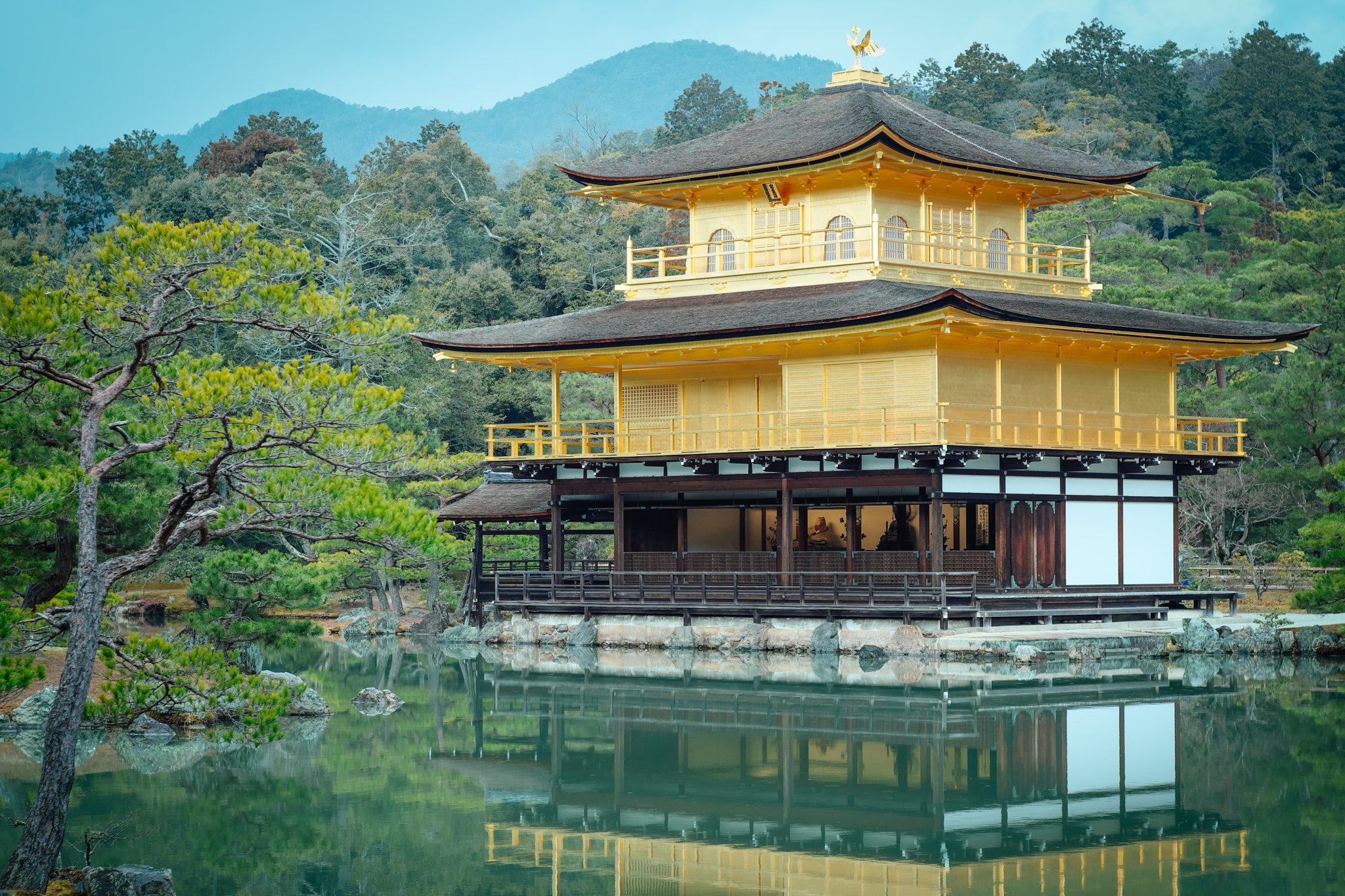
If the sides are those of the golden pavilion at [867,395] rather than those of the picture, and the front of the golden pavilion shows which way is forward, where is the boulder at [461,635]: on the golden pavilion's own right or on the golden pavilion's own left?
on the golden pavilion's own right

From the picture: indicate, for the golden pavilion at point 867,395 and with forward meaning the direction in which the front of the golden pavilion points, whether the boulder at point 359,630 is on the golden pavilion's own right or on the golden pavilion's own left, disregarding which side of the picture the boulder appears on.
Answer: on the golden pavilion's own right

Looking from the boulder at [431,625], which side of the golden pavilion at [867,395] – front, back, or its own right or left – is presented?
right

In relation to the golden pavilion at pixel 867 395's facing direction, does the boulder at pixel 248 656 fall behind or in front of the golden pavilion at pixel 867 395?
in front

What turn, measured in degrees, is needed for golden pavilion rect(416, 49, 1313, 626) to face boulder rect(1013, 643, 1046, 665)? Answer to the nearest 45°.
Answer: approximately 90° to its left

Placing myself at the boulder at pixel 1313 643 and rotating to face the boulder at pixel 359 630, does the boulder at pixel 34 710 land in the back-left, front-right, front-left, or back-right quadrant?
front-left

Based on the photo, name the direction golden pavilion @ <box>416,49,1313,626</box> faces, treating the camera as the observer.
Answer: facing the viewer and to the left of the viewer

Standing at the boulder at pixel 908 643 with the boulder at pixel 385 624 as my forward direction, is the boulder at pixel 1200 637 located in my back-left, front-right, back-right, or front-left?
back-right

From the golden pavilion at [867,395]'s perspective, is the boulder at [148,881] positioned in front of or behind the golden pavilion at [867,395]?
in front

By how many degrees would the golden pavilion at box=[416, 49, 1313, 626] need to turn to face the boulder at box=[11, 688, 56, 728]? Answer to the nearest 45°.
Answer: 0° — it already faces it

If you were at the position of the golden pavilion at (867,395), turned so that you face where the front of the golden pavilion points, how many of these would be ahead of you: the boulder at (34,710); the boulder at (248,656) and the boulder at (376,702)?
3

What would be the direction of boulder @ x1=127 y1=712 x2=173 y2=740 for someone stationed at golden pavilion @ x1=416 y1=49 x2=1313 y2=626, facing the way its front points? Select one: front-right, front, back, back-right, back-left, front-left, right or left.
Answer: front
